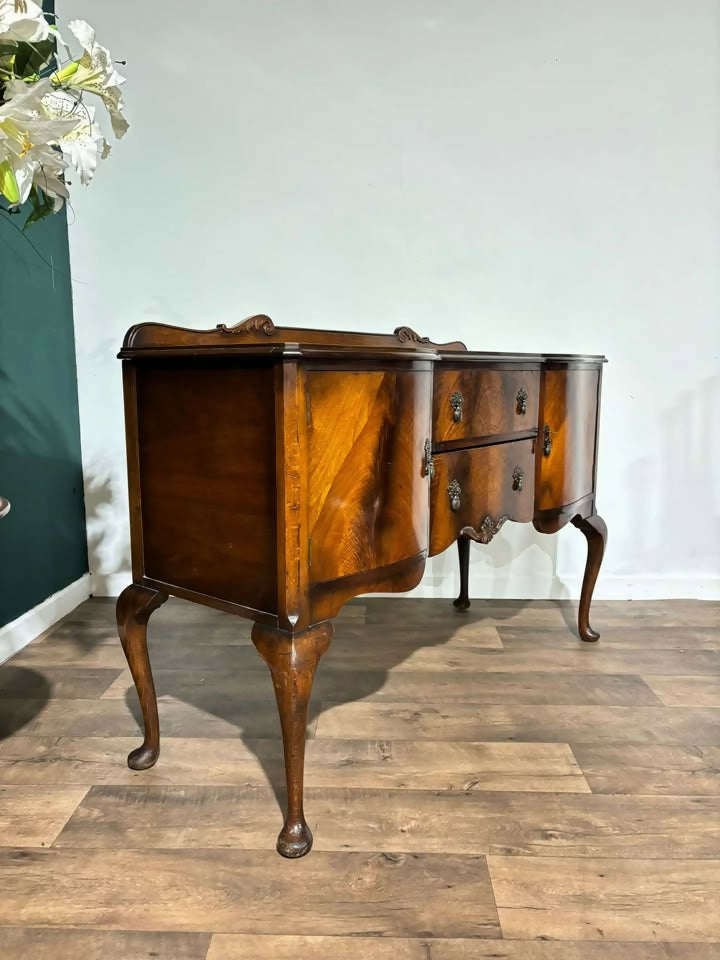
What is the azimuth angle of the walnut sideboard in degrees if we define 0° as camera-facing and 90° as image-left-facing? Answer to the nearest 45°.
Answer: approximately 315°

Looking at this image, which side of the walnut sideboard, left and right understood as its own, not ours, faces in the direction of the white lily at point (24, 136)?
right
